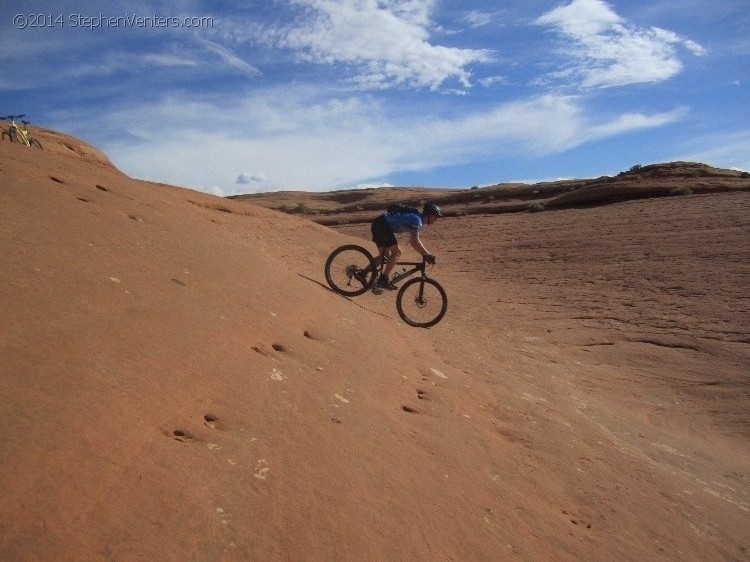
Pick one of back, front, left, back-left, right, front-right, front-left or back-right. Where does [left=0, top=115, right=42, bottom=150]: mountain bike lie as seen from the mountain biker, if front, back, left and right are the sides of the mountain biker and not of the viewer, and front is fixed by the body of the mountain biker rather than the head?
back-left

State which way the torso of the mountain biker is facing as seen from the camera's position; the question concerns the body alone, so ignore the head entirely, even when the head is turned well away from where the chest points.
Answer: to the viewer's right

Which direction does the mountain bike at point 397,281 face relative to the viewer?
to the viewer's right

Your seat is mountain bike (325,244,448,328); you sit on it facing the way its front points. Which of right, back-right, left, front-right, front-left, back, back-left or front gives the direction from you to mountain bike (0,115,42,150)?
back-left

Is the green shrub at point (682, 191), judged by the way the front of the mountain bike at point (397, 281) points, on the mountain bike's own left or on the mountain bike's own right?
on the mountain bike's own left

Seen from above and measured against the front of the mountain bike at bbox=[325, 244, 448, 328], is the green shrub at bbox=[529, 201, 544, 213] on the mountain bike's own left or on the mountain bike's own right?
on the mountain bike's own left

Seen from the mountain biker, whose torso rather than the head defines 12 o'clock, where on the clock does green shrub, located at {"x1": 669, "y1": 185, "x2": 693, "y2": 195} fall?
The green shrub is roughly at 10 o'clock from the mountain biker.
